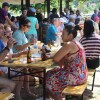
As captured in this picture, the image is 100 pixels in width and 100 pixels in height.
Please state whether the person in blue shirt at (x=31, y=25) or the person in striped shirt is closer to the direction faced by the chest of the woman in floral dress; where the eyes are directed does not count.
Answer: the person in blue shirt

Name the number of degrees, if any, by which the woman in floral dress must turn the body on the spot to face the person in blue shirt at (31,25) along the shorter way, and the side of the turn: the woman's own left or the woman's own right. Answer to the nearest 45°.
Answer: approximately 90° to the woman's own right

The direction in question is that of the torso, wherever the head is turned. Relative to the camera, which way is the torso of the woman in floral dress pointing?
to the viewer's left

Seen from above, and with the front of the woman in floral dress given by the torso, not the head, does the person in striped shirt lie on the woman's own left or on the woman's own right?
on the woman's own right

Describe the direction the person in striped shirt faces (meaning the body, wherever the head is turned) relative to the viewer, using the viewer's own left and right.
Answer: facing away from the viewer

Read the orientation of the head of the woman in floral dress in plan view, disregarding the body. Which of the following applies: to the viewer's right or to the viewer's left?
to the viewer's left

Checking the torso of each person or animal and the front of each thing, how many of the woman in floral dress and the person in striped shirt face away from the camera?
1
